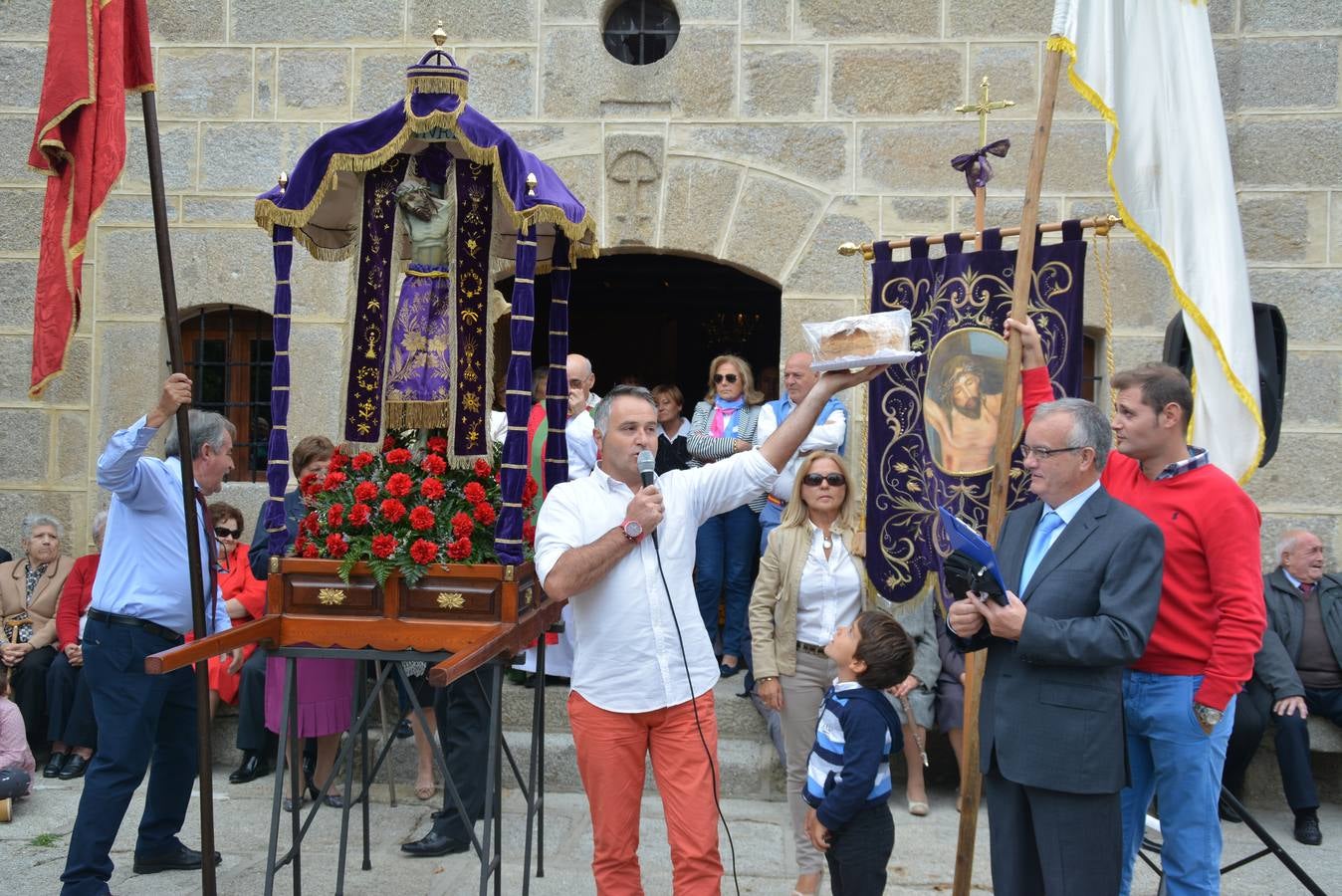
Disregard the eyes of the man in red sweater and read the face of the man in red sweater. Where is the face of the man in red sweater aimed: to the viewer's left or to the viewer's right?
to the viewer's left

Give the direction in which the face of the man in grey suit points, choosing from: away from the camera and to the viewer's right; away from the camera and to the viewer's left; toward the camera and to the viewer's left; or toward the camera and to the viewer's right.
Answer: toward the camera and to the viewer's left

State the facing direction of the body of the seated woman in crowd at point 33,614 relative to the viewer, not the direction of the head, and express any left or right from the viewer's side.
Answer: facing the viewer

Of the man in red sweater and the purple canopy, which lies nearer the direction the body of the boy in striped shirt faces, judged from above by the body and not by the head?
the purple canopy

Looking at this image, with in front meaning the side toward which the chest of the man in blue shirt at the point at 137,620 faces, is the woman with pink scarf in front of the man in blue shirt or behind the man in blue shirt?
in front

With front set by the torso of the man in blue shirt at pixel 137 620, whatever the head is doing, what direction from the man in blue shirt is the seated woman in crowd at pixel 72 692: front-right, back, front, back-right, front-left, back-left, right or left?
left

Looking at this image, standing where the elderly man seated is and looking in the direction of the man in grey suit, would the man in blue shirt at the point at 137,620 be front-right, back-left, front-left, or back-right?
front-right

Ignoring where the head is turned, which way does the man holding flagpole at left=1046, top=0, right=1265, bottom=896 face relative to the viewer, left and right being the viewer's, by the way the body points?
facing the viewer and to the left of the viewer

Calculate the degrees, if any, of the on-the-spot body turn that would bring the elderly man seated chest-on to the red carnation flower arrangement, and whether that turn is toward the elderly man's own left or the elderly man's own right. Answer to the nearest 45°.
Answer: approximately 45° to the elderly man's own right

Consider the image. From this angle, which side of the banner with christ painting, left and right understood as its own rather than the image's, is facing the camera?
front

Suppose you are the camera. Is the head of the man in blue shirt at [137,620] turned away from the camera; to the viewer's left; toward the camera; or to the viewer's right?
to the viewer's right

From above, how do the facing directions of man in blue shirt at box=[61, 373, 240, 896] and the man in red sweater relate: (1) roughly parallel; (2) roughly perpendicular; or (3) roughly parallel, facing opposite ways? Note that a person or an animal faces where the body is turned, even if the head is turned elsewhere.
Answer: roughly parallel, facing opposite ways

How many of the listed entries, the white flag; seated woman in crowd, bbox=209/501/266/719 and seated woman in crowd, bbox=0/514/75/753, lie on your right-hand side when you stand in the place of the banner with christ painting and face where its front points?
2

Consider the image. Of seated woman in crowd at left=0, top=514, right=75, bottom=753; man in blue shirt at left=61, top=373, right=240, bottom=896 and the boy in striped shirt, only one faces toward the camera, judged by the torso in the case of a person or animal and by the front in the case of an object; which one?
the seated woman in crowd

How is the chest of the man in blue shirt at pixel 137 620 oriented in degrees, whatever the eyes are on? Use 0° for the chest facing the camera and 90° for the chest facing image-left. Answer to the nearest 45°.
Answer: approximately 270°

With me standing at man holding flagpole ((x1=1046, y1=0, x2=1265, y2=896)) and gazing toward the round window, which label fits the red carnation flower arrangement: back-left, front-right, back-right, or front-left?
front-left

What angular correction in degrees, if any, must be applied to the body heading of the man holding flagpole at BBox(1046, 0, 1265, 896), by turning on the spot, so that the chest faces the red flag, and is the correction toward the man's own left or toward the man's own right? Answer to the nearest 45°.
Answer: approximately 45° to the man's own right
